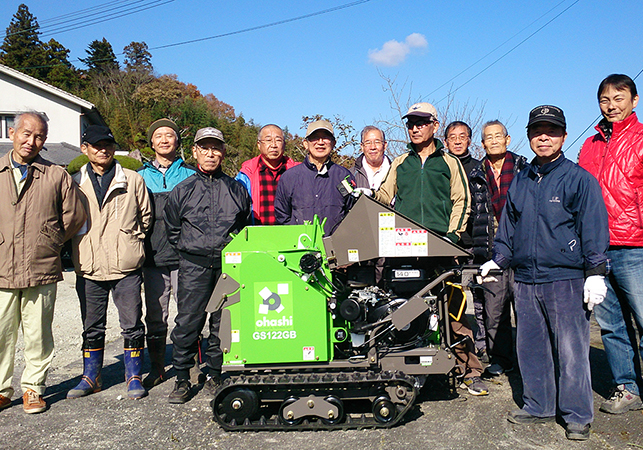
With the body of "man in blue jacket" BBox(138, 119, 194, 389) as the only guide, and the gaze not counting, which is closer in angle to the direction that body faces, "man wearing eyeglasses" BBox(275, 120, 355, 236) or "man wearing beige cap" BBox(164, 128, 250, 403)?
the man wearing beige cap

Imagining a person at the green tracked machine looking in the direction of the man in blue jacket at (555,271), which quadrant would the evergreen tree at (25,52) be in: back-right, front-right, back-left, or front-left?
back-left

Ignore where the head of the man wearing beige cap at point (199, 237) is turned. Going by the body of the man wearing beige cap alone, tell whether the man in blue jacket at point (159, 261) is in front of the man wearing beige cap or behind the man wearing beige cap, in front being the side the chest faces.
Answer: behind

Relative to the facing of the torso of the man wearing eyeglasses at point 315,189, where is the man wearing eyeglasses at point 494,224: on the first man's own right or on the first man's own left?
on the first man's own left

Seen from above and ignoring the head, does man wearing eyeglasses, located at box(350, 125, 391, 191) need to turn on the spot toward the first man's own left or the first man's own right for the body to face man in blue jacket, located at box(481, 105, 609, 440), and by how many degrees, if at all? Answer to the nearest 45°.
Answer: approximately 45° to the first man's own left

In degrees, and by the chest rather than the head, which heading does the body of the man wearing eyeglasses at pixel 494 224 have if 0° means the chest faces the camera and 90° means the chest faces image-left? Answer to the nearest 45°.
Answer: approximately 0°
